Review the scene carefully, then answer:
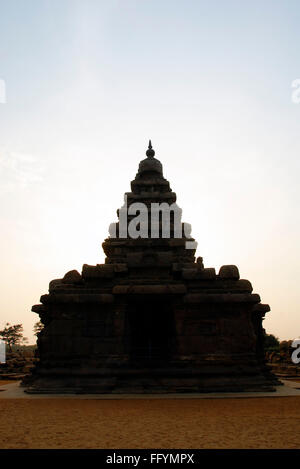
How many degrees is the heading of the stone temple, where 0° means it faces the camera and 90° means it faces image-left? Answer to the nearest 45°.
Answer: approximately 0°
